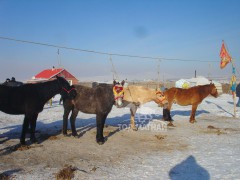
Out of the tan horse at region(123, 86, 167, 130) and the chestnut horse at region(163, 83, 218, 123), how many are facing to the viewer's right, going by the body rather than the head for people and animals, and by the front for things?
2

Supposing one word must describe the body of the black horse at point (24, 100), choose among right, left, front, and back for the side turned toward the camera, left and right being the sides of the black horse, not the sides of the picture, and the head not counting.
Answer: right

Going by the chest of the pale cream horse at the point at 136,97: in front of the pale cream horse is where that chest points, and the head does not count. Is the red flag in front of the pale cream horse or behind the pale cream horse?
in front

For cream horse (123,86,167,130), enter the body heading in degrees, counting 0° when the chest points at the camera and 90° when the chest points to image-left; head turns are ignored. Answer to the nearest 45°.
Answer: approximately 270°

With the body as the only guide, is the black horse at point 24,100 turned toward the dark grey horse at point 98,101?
yes

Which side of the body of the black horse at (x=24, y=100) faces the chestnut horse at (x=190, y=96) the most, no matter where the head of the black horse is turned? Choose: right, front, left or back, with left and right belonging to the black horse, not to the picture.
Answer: front

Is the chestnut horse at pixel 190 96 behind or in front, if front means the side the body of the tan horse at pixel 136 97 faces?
in front

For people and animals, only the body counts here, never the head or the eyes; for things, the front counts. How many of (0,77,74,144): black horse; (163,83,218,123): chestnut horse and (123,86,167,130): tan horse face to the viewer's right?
3

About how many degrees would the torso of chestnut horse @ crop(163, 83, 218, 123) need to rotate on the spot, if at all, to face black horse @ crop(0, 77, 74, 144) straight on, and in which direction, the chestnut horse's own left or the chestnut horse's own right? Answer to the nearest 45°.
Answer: approximately 135° to the chestnut horse's own right

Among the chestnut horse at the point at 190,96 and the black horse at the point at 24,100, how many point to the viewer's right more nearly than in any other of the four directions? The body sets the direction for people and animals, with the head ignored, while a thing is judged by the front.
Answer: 2

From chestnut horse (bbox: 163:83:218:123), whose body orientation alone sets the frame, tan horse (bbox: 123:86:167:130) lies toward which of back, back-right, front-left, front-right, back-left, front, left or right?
back-right

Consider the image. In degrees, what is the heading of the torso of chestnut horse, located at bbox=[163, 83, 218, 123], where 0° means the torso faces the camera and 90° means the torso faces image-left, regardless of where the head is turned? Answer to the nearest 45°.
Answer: approximately 270°

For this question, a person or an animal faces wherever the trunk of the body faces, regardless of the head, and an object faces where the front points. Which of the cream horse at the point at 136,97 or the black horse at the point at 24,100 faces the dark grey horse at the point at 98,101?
the black horse
